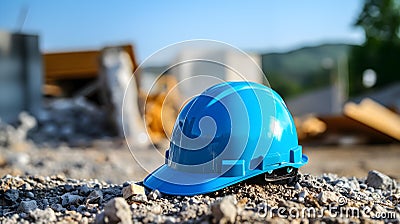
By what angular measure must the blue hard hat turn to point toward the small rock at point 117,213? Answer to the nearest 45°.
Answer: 0° — it already faces it

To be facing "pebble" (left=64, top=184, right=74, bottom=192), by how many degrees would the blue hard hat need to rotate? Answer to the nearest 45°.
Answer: approximately 45° to its right

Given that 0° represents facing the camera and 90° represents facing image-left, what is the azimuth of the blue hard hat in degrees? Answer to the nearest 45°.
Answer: approximately 45°

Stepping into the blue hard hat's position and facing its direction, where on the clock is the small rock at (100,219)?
The small rock is roughly at 12 o'clock from the blue hard hat.

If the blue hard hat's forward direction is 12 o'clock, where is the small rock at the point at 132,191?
The small rock is roughly at 1 o'clock from the blue hard hat.

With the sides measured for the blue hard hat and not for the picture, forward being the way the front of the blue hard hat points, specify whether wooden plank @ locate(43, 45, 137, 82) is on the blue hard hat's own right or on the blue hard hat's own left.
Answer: on the blue hard hat's own right

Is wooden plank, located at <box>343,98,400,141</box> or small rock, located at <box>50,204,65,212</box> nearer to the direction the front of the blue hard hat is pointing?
the small rock

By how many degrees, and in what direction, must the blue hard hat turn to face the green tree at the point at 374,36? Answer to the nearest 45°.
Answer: approximately 135° to its right
